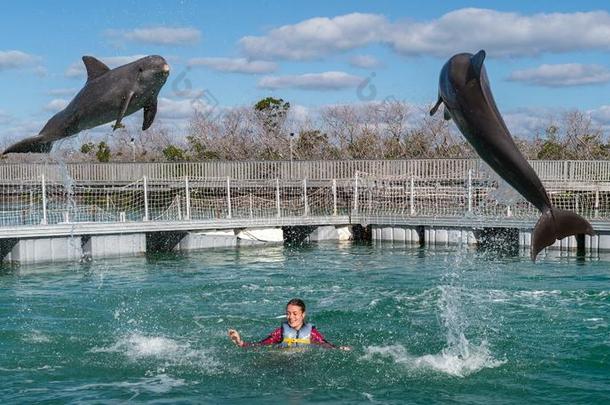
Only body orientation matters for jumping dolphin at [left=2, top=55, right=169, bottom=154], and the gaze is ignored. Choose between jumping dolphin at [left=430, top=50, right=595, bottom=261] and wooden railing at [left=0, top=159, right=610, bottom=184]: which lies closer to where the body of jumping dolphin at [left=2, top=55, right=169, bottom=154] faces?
the jumping dolphin

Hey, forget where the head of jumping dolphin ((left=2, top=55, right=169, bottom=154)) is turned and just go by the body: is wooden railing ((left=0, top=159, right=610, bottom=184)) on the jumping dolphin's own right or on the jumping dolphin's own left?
on the jumping dolphin's own left

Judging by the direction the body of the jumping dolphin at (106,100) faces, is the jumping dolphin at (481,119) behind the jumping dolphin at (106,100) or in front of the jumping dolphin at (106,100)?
in front

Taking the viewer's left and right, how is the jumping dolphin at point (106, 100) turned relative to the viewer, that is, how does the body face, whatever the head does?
facing the viewer and to the right of the viewer
